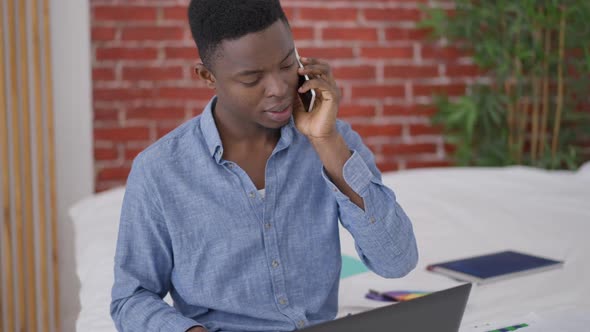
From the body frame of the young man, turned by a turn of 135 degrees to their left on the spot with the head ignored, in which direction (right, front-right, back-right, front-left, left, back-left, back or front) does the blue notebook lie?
front-right

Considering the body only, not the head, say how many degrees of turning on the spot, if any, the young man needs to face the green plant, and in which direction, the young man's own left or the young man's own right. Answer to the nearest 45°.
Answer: approximately 90° to the young man's own left

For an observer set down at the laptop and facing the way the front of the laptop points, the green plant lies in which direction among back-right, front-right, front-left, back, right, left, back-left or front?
front-right

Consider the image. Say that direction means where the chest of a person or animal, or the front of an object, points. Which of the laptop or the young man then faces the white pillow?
the laptop

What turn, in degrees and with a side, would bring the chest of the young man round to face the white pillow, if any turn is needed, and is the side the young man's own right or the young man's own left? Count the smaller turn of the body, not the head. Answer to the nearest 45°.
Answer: approximately 180°

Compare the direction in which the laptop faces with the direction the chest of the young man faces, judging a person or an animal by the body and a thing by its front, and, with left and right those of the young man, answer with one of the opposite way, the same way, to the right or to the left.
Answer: the opposite way

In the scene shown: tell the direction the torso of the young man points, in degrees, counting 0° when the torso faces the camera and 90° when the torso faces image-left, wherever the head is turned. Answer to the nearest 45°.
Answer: approximately 315°

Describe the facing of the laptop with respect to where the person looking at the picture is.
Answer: facing away from the viewer and to the left of the viewer
